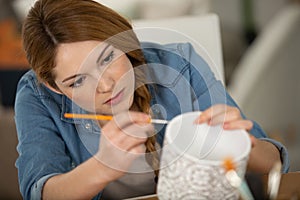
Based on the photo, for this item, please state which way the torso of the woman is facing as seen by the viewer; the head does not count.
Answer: toward the camera
